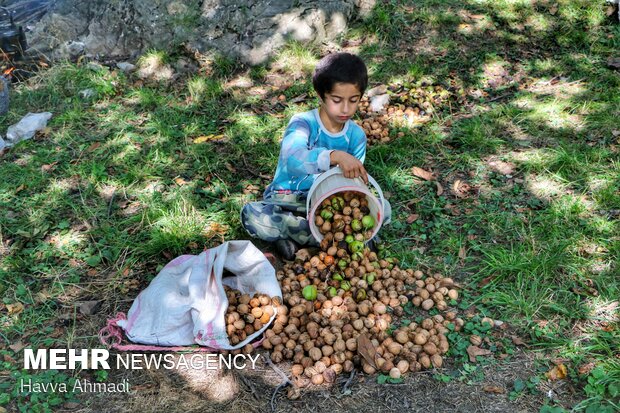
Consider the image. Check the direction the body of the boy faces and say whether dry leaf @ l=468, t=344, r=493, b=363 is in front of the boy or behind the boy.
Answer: in front

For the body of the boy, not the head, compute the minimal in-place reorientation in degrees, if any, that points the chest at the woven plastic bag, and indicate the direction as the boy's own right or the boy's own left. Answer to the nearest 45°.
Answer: approximately 90° to the boy's own right

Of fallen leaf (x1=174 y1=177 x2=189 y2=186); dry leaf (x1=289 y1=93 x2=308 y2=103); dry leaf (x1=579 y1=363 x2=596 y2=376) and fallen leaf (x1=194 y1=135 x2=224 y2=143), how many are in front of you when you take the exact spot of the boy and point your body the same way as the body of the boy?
1

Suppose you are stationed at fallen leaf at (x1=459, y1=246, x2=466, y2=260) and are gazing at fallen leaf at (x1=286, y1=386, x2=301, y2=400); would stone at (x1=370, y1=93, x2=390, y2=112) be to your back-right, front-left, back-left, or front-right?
back-right

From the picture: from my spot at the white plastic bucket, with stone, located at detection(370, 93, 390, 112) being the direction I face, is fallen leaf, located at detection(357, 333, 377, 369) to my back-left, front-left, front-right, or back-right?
back-right

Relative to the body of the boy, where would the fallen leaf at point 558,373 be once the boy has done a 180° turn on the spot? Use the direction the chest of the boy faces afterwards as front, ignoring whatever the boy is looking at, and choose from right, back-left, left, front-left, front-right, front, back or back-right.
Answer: back

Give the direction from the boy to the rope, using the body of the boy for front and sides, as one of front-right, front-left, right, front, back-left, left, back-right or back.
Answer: right

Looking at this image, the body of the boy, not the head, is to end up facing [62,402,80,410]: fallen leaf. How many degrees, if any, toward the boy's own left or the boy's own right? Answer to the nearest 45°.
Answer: approximately 90° to the boy's own right

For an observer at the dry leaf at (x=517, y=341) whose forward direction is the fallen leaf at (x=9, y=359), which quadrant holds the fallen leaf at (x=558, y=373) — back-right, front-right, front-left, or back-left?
back-left

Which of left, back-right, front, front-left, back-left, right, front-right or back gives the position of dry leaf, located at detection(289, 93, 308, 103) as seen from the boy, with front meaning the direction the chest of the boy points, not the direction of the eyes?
back-left

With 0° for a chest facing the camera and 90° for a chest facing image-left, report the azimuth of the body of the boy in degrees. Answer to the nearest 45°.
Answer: approximately 315°

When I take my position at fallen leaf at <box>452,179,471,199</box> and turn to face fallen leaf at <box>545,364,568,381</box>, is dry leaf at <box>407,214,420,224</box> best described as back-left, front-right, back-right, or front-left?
front-right

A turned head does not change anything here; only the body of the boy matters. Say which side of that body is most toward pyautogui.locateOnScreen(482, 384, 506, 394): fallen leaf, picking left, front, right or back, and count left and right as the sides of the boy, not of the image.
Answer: front

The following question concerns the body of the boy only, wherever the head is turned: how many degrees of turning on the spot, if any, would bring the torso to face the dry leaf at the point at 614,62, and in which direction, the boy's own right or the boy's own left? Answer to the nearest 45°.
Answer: approximately 90° to the boy's own left
